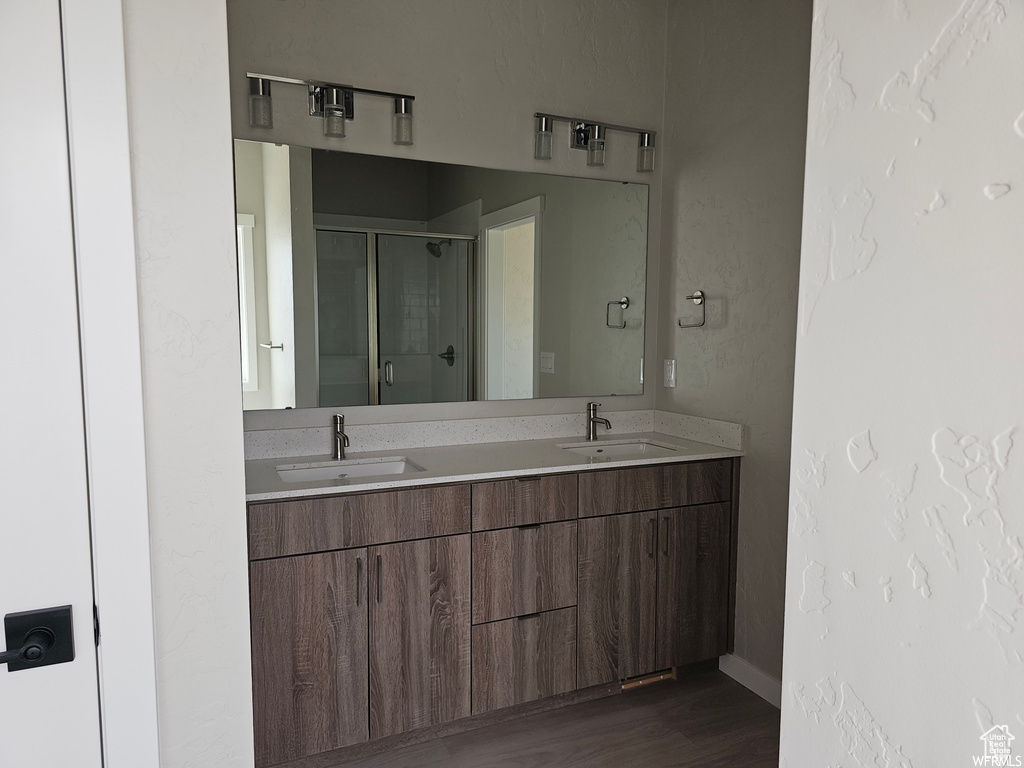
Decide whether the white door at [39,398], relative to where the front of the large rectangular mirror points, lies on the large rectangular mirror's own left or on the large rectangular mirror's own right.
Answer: on the large rectangular mirror's own right

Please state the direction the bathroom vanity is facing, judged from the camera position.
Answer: facing the viewer and to the right of the viewer

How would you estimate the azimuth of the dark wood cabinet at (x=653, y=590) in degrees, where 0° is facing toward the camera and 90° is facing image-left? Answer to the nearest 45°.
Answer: approximately 315°

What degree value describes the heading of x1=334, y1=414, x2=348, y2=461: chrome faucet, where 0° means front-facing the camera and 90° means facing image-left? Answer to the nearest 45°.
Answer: approximately 315°

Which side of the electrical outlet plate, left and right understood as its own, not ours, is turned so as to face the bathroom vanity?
front

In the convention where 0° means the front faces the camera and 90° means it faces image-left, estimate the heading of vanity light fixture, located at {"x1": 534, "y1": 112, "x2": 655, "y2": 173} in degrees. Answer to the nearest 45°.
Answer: approximately 315°

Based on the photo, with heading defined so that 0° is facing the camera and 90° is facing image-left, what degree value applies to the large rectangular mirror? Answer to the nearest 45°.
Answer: approximately 315°

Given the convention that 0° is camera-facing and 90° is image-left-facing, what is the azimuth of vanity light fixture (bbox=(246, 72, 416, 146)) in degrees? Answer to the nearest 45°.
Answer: approximately 315°

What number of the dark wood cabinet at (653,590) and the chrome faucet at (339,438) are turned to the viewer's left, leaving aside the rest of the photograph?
0

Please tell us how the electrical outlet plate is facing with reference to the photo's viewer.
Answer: facing the viewer and to the left of the viewer

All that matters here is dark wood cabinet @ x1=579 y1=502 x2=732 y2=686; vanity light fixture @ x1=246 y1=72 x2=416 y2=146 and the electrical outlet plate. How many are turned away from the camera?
0

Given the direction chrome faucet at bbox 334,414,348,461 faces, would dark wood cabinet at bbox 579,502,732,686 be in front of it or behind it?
in front
